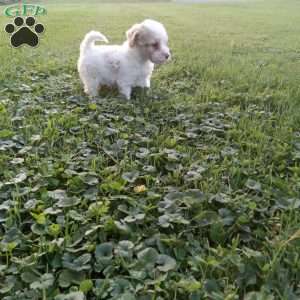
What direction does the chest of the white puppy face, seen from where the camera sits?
to the viewer's right
